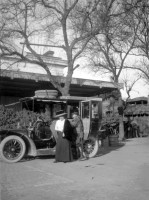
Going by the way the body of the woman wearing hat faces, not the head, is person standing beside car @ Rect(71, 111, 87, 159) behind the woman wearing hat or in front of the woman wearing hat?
behind

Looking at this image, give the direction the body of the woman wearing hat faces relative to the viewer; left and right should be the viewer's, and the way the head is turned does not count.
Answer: facing the viewer and to the left of the viewer
